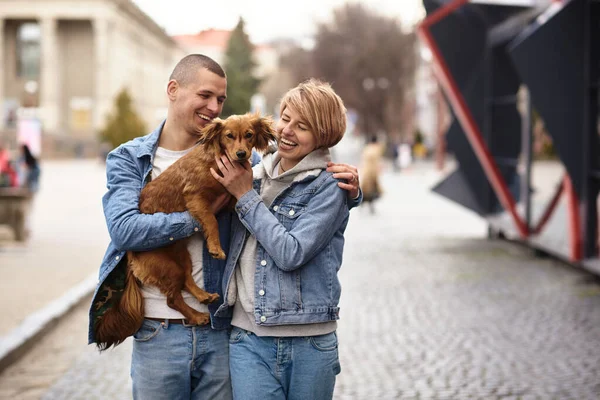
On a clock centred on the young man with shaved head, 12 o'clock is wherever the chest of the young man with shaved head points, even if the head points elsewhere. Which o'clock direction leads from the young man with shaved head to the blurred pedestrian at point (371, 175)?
The blurred pedestrian is roughly at 8 o'clock from the young man with shaved head.

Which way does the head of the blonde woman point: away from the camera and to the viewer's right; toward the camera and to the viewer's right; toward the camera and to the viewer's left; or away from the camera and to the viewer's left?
toward the camera and to the viewer's left

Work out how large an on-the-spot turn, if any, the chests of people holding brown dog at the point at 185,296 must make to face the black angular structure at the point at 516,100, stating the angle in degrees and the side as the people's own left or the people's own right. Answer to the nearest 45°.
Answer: approximately 90° to the people's own left

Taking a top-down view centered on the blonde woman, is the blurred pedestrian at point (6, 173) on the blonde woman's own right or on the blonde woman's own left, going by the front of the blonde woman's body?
on the blonde woman's own right

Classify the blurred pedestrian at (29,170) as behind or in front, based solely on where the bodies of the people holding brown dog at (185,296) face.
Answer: behind

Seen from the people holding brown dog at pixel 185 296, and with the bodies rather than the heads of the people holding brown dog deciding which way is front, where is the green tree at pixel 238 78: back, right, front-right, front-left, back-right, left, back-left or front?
back-left

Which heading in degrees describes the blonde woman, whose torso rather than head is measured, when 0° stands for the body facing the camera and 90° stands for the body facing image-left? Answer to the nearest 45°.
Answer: approximately 45°

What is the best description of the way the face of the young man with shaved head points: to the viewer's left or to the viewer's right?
to the viewer's right

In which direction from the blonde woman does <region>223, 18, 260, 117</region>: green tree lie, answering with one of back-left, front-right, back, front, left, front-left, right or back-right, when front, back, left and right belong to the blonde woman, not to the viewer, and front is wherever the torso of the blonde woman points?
back-right

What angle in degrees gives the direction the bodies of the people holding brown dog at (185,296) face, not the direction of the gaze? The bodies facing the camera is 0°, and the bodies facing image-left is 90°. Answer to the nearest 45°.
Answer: approximately 315°

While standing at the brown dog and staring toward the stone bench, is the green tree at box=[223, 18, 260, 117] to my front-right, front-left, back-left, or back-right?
front-right
